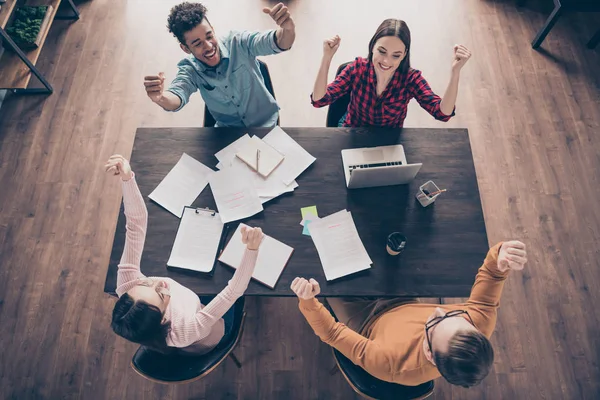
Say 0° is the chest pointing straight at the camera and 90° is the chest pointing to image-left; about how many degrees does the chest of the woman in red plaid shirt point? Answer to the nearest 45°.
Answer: approximately 0°

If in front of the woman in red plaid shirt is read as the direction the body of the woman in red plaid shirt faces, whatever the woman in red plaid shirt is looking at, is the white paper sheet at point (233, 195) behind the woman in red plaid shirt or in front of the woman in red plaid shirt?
in front

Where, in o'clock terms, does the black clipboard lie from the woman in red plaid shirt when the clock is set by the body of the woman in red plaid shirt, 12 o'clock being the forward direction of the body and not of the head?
The black clipboard is roughly at 1 o'clock from the woman in red plaid shirt.
